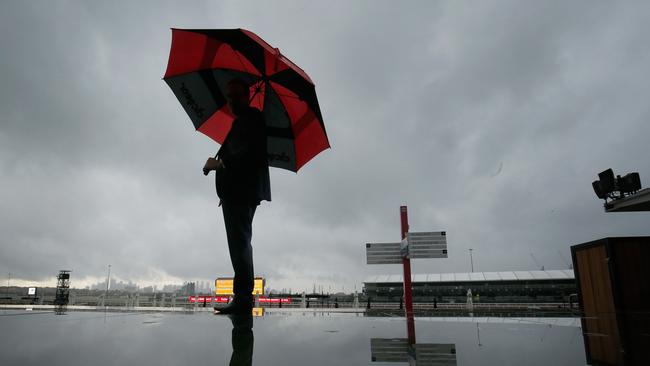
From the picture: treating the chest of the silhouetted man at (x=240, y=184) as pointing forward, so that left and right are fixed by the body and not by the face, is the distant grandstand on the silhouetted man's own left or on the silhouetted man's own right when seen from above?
on the silhouetted man's own right

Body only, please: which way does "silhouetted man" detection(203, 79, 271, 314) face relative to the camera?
to the viewer's left
